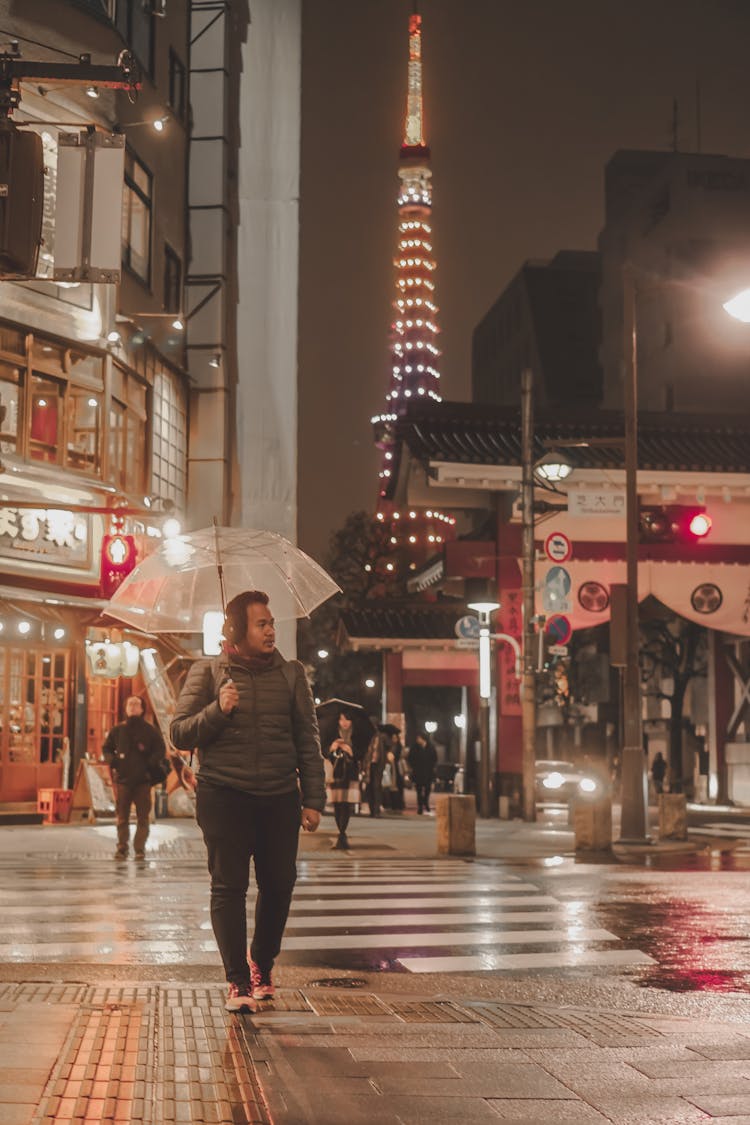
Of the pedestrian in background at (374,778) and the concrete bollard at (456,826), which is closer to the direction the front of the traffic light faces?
the concrete bollard

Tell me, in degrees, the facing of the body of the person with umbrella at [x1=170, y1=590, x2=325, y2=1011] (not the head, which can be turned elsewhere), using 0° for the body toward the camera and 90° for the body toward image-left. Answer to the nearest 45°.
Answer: approximately 0°

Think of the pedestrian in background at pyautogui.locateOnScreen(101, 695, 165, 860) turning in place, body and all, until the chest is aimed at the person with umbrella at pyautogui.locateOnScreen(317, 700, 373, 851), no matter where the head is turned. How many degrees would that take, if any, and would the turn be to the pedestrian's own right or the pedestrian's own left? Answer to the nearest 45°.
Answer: approximately 135° to the pedestrian's own left

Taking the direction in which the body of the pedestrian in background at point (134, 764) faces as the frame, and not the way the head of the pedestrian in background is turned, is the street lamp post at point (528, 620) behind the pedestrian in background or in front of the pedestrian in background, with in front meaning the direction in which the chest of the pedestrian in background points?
behind

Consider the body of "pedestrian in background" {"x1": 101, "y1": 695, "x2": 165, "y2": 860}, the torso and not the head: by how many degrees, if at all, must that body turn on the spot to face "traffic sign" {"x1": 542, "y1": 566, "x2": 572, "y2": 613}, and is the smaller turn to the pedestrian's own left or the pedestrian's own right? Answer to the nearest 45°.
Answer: approximately 135° to the pedestrian's own left
